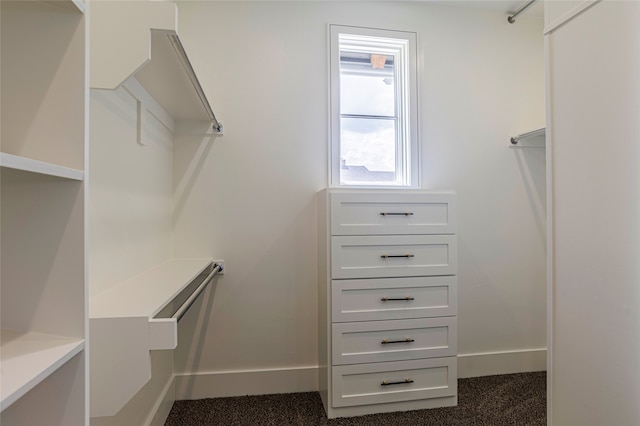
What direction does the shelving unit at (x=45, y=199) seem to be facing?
to the viewer's right

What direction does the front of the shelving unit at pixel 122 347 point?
to the viewer's right

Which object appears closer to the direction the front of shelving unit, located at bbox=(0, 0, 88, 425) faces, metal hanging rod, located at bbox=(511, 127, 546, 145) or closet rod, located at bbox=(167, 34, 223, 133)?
the metal hanging rod

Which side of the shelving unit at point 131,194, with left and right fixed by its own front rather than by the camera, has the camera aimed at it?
right

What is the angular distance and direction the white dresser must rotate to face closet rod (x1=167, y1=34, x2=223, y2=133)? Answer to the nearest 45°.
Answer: approximately 45° to its right

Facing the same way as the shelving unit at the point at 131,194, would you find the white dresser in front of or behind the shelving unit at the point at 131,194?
in front

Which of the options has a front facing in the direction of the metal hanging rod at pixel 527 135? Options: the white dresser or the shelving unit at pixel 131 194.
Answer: the shelving unit

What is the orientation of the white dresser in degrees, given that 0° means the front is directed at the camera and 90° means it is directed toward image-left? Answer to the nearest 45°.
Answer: approximately 0°
